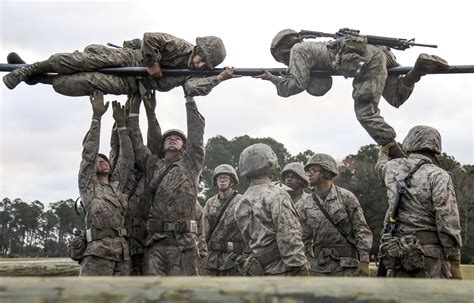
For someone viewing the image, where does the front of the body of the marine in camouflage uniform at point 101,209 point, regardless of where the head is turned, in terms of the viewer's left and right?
facing the viewer and to the right of the viewer

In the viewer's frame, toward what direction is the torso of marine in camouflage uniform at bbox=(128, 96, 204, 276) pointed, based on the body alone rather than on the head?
toward the camera

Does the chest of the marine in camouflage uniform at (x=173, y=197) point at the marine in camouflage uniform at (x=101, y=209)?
no

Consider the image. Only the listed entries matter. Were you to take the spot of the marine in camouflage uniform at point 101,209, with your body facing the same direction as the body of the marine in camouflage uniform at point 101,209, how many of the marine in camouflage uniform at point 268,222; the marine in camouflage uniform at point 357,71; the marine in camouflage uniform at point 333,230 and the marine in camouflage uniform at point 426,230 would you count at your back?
0

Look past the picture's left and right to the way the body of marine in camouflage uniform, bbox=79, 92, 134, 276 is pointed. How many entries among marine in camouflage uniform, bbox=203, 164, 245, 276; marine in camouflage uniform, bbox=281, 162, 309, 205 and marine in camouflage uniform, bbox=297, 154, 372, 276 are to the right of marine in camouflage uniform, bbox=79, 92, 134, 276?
0

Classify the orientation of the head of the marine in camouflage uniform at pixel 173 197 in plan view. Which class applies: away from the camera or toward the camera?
toward the camera

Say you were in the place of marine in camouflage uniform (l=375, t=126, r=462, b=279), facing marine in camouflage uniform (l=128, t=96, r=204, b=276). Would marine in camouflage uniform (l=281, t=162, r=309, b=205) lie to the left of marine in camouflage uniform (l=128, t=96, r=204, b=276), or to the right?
right

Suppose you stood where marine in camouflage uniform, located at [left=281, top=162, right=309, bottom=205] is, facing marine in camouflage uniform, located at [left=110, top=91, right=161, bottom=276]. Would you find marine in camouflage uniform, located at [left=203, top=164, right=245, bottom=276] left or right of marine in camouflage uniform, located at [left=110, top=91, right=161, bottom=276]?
right

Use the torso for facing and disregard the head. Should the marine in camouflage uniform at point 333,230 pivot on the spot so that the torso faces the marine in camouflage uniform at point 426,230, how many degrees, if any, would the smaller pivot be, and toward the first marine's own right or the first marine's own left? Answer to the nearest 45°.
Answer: approximately 90° to the first marine's own left

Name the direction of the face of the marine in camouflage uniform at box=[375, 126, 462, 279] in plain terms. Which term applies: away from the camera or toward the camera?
away from the camera

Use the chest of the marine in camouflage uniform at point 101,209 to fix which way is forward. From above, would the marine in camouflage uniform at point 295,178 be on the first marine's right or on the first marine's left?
on the first marine's left

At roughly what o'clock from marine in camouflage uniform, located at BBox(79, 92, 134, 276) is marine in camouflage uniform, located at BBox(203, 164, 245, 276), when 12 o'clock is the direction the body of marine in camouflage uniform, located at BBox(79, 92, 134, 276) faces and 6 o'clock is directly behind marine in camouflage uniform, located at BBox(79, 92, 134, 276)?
marine in camouflage uniform, located at BBox(203, 164, 245, 276) is roughly at 9 o'clock from marine in camouflage uniform, located at BBox(79, 92, 134, 276).

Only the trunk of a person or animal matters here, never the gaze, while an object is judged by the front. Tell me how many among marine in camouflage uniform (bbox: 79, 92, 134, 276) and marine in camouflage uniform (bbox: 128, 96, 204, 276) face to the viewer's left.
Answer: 0

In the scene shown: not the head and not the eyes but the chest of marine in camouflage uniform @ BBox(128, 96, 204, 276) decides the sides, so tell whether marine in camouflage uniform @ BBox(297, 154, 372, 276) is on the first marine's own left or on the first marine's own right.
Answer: on the first marine's own left

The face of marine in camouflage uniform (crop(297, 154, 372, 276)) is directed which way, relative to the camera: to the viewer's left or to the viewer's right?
to the viewer's left
